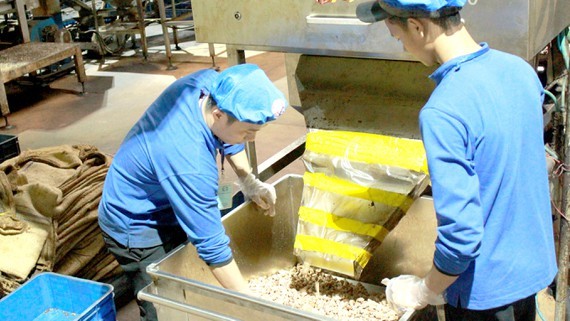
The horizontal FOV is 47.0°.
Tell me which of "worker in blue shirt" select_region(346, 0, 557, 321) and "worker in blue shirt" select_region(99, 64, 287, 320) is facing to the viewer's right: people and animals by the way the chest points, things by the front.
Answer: "worker in blue shirt" select_region(99, 64, 287, 320)

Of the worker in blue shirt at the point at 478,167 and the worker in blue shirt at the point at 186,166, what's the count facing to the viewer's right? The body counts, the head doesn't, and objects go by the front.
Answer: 1

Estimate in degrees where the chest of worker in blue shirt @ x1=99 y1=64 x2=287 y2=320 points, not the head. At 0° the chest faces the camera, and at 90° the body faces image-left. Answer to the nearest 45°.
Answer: approximately 270°

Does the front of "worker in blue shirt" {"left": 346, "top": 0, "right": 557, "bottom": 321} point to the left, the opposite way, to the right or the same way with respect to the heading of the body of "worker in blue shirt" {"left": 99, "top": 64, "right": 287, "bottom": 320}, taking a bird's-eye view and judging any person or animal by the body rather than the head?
to the left

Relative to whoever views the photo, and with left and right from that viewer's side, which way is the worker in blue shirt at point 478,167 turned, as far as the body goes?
facing away from the viewer and to the left of the viewer
